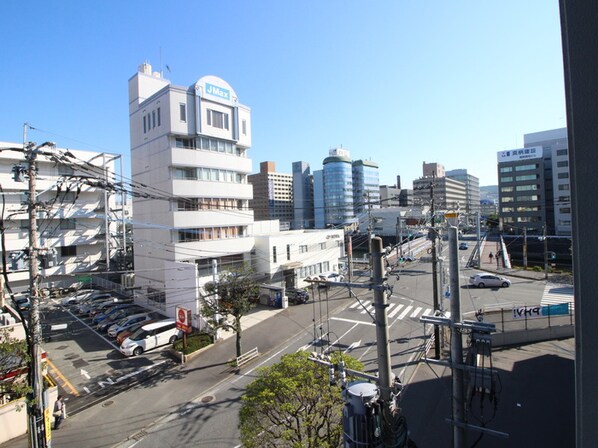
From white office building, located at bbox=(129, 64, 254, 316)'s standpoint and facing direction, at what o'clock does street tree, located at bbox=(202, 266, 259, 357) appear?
The street tree is roughly at 1 o'clock from the white office building.

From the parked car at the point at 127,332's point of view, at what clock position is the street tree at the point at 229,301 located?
The street tree is roughly at 9 o'clock from the parked car.

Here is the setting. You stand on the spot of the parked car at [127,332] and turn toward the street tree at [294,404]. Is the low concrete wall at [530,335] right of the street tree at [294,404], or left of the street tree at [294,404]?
left

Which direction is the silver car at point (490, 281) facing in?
to the viewer's right
